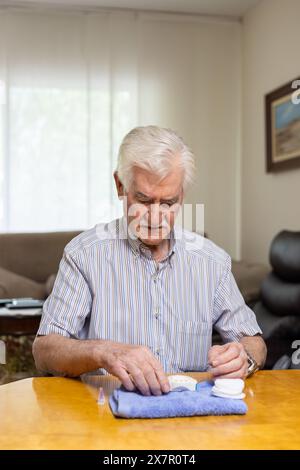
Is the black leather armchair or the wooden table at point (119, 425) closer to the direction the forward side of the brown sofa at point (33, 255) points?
the wooden table

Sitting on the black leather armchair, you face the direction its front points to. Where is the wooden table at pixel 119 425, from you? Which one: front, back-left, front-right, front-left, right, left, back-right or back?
front-left

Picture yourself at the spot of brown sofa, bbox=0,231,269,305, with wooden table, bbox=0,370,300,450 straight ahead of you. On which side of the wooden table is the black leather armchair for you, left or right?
left

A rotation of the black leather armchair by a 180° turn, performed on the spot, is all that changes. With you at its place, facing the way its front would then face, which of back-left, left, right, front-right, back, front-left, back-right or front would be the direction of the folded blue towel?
back-right

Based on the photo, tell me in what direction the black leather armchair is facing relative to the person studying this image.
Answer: facing the viewer and to the left of the viewer

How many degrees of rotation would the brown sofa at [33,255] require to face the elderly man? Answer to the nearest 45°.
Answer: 0° — it already faces them

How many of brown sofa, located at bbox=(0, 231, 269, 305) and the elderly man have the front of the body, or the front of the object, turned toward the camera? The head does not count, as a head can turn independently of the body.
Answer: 2

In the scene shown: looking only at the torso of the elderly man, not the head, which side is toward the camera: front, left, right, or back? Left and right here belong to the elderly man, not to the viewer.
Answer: front

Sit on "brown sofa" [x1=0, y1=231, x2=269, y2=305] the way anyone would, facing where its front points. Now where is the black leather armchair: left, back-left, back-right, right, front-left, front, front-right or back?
front-left

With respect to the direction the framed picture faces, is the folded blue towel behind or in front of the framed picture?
in front

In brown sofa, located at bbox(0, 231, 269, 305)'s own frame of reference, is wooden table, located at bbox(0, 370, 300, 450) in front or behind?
in front

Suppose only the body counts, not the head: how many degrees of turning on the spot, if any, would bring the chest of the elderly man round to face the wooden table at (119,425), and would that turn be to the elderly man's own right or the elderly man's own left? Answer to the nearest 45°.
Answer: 0° — they already face it

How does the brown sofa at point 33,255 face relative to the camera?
toward the camera

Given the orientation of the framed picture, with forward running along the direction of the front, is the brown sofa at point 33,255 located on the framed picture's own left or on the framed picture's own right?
on the framed picture's own right
